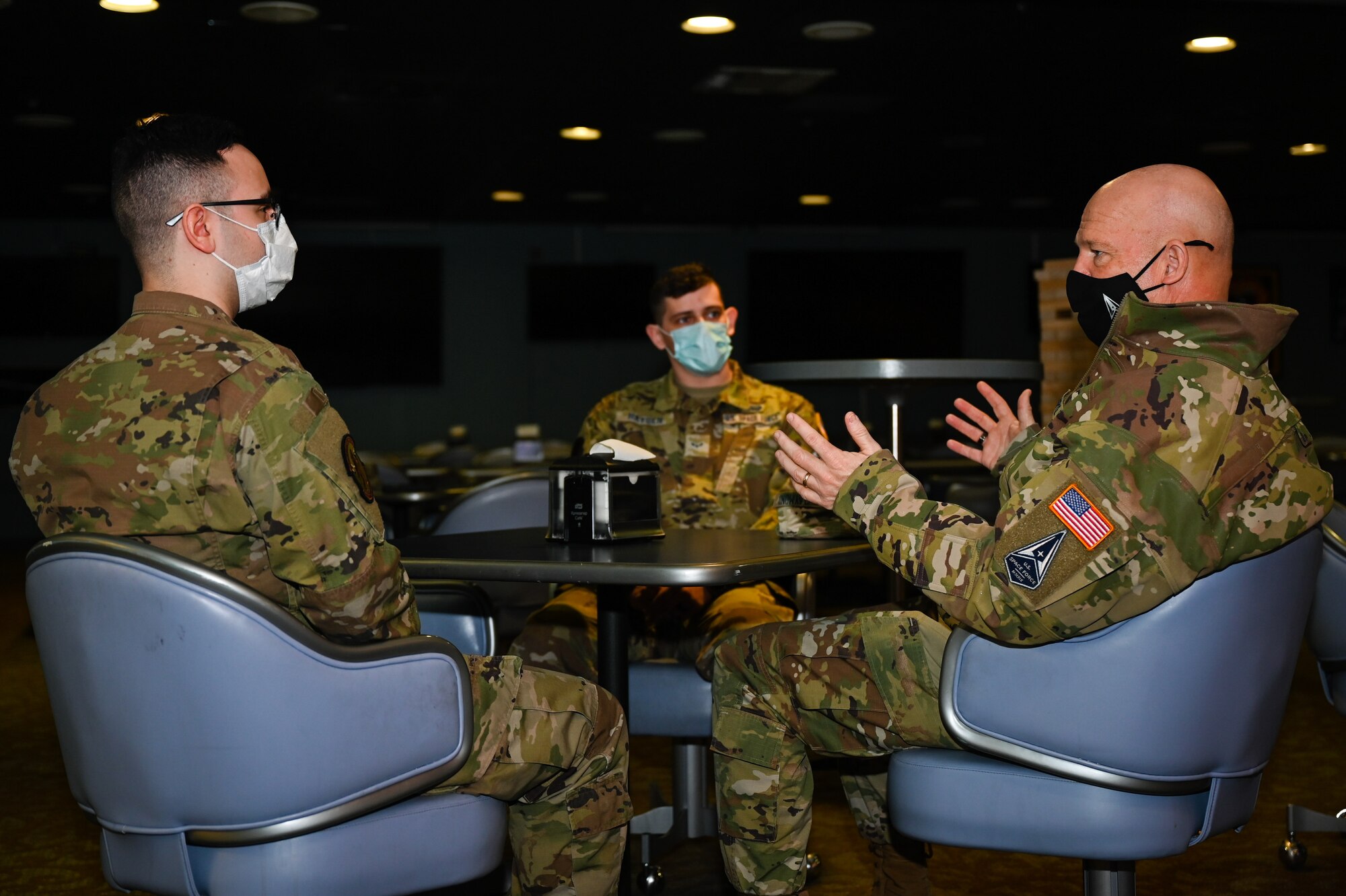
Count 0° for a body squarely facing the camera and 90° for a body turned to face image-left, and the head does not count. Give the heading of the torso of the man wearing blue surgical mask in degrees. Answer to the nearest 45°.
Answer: approximately 0°

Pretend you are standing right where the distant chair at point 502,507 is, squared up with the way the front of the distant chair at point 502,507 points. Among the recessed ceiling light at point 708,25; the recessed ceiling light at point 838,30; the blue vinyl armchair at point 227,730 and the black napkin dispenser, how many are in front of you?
2

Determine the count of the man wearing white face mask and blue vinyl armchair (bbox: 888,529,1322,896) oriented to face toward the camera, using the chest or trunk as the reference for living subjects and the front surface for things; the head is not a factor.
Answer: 0

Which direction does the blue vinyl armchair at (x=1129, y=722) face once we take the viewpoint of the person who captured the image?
facing to the left of the viewer

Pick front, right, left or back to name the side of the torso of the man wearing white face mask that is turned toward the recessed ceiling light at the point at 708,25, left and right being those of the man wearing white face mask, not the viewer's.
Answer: front

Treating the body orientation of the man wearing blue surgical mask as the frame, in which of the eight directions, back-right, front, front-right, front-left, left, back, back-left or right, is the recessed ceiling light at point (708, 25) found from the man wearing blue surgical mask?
back

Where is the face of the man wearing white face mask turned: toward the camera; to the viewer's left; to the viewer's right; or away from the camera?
to the viewer's right

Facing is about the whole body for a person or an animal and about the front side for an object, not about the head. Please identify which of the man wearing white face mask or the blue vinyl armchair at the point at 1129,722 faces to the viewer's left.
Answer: the blue vinyl armchair

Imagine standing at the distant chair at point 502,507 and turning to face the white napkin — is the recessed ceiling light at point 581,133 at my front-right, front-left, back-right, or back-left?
back-left

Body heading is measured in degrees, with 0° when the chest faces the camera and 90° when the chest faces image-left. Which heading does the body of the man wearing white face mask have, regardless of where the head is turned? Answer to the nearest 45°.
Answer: approximately 225°

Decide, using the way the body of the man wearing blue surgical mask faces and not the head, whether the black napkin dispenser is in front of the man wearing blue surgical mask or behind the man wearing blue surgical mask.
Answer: in front
